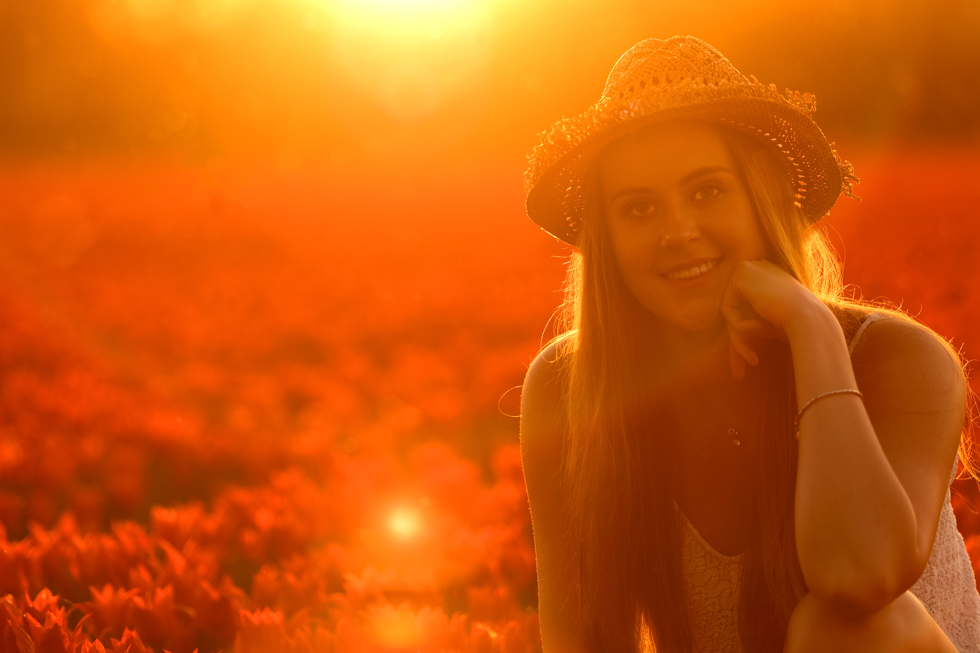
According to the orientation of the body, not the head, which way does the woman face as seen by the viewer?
toward the camera

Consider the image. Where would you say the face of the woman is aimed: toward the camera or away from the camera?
toward the camera
